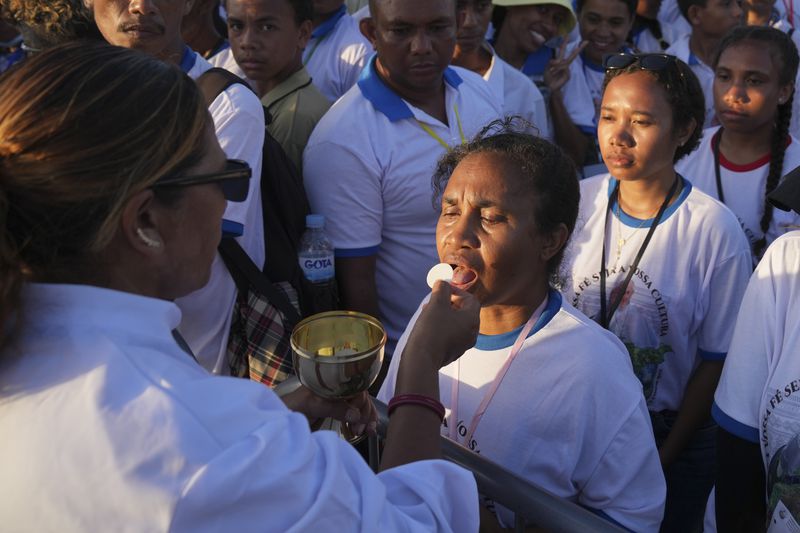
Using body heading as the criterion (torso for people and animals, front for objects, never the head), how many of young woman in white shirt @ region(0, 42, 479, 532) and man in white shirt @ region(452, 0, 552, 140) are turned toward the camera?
1

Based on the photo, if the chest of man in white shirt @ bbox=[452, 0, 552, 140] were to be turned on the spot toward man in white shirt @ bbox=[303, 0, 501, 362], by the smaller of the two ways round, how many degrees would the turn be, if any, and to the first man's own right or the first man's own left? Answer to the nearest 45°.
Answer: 0° — they already face them

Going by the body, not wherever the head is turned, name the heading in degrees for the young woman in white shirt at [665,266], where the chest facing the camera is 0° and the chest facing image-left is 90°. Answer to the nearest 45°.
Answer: approximately 45°

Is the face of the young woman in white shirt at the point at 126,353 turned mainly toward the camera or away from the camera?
away from the camera

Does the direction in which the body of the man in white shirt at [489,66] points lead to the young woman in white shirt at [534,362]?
yes

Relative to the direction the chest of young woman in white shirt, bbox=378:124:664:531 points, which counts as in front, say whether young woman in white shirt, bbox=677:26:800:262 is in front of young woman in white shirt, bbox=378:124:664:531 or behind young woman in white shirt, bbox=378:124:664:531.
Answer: behind

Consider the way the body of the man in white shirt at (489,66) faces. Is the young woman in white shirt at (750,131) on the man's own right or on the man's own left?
on the man's own left

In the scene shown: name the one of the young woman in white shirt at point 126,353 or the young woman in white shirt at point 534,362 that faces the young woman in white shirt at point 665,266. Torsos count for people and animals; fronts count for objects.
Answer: the young woman in white shirt at point 126,353

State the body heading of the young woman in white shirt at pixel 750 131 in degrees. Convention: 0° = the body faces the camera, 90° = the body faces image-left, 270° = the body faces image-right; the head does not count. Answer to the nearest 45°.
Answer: approximately 45°

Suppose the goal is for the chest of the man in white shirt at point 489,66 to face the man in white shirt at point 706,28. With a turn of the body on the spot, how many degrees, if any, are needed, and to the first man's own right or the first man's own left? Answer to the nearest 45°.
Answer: approximately 135° to the first man's own left

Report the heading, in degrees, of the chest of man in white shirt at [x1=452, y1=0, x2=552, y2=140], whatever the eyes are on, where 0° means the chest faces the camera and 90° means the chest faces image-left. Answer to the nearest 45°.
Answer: approximately 0°
